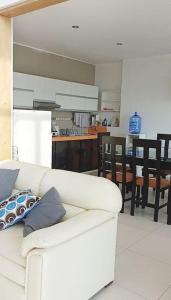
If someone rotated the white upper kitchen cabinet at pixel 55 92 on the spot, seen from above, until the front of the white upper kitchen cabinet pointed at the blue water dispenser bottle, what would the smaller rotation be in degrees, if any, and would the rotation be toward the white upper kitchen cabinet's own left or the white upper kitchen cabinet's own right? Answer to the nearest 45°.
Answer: approximately 45° to the white upper kitchen cabinet's own left

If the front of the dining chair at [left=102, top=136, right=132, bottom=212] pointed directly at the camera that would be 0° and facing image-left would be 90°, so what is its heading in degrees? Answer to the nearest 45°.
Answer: approximately 225°

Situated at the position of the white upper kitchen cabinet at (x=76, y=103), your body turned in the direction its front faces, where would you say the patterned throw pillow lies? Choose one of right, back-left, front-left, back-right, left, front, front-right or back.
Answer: front-right

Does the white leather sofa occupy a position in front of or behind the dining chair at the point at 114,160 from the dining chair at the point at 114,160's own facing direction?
behind

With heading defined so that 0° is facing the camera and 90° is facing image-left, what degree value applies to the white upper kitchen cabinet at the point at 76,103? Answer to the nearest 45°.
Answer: approximately 315°

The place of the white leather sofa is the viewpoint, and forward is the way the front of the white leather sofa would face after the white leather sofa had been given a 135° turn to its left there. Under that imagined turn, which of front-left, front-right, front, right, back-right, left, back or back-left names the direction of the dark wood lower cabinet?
left

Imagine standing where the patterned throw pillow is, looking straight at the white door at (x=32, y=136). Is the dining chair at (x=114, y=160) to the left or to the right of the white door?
right

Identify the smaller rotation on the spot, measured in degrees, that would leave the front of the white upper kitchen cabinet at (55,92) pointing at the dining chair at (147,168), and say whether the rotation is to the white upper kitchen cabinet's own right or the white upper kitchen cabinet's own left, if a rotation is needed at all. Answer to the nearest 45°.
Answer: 0° — it already faces it

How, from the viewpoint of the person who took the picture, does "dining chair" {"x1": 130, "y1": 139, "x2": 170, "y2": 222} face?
facing away from the viewer and to the right of the viewer
